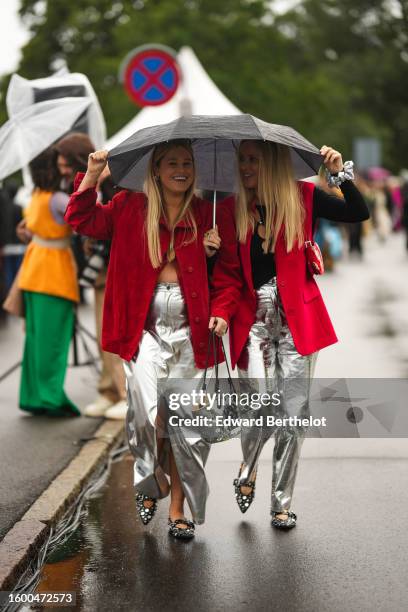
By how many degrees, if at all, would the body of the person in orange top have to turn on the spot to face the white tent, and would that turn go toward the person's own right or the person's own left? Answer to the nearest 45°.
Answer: approximately 45° to the person's own left

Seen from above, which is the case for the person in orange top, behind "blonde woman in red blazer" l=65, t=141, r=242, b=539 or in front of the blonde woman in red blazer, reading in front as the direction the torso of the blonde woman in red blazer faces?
behind

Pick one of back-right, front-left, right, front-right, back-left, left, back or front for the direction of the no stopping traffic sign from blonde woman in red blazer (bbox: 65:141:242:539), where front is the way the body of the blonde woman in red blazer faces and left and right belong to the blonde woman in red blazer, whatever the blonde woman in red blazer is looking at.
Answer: back

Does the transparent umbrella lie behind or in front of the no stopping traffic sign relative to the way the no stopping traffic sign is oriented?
in front

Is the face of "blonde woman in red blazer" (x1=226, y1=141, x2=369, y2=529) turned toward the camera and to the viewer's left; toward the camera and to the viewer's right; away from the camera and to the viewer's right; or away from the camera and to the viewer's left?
toward the camera and to the viewer's left

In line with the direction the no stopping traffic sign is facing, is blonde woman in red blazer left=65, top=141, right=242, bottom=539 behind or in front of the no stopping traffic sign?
in front

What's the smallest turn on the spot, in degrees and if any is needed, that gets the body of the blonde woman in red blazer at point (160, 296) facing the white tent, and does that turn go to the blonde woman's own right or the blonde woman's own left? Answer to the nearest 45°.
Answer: approximately 180°

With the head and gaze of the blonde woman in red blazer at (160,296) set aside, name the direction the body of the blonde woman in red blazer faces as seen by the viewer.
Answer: toward the camera

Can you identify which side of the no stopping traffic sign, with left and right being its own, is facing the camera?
front

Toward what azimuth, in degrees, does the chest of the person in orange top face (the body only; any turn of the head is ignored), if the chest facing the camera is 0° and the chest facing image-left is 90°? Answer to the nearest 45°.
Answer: approximately 225°

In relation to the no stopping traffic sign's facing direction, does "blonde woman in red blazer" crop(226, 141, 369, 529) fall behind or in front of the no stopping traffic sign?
in front

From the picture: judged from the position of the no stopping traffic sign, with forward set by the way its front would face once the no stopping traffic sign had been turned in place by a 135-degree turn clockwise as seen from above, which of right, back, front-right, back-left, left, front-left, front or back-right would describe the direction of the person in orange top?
back-left

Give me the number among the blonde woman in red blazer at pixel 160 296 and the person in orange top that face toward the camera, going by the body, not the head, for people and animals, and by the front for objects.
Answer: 1
